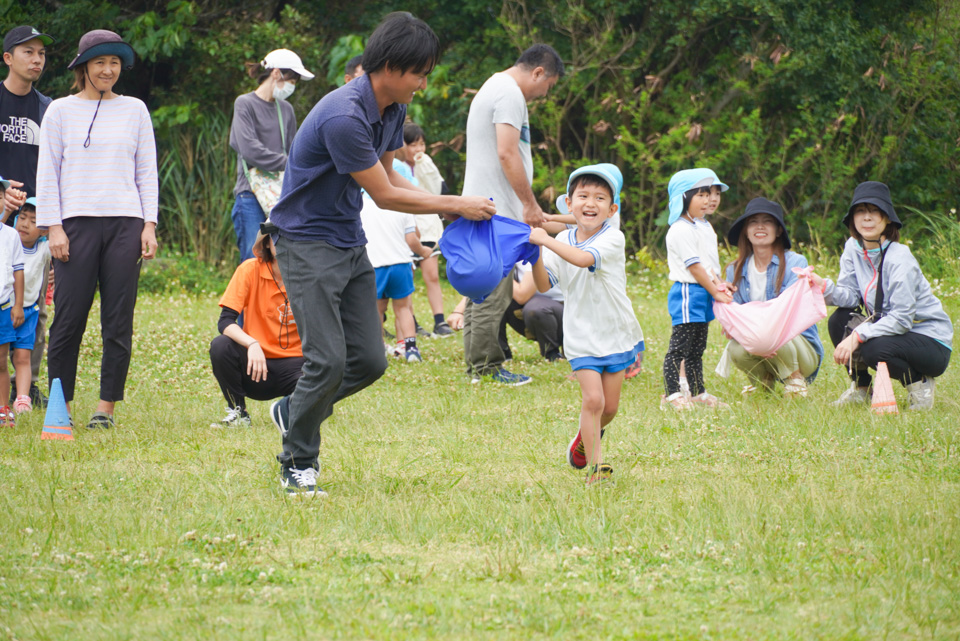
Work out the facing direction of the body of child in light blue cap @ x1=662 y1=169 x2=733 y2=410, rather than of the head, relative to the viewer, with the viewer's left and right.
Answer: facing to the right of the viewer

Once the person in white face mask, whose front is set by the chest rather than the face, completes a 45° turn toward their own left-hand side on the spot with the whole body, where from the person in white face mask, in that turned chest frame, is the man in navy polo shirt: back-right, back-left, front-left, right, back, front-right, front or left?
right

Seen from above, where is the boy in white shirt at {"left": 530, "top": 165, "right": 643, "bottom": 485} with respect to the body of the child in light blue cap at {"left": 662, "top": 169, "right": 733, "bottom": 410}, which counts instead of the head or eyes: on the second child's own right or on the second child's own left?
on the second child's own right

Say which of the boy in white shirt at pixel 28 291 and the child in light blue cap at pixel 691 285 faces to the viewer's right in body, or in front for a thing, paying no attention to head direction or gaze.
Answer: the child in light blue cap

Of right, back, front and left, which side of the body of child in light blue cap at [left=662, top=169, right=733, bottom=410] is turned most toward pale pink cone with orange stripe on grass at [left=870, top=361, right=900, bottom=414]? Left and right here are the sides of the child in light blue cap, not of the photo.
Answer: front

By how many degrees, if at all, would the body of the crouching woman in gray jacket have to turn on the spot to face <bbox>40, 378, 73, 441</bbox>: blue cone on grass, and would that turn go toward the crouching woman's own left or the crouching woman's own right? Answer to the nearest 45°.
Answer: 0° — they already face it

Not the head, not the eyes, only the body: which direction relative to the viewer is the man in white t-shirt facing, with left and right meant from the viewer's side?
facing to the right of the viewer

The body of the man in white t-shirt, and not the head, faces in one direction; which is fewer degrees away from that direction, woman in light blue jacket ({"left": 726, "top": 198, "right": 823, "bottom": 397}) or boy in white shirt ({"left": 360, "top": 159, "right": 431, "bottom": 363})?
the woman in light blue jacket

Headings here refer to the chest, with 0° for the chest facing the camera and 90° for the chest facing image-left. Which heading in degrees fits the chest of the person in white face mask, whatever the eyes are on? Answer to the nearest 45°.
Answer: approximately 315°
